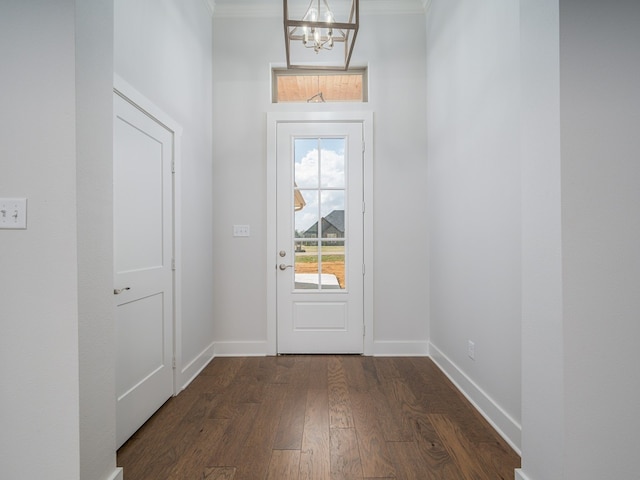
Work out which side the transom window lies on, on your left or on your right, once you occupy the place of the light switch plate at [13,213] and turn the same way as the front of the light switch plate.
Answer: on your left

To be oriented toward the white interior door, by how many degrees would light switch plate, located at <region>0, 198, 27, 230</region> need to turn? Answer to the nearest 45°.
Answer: approximately 135° to its left

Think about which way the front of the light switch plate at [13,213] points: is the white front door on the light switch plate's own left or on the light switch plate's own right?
on the light switch plate's own left
